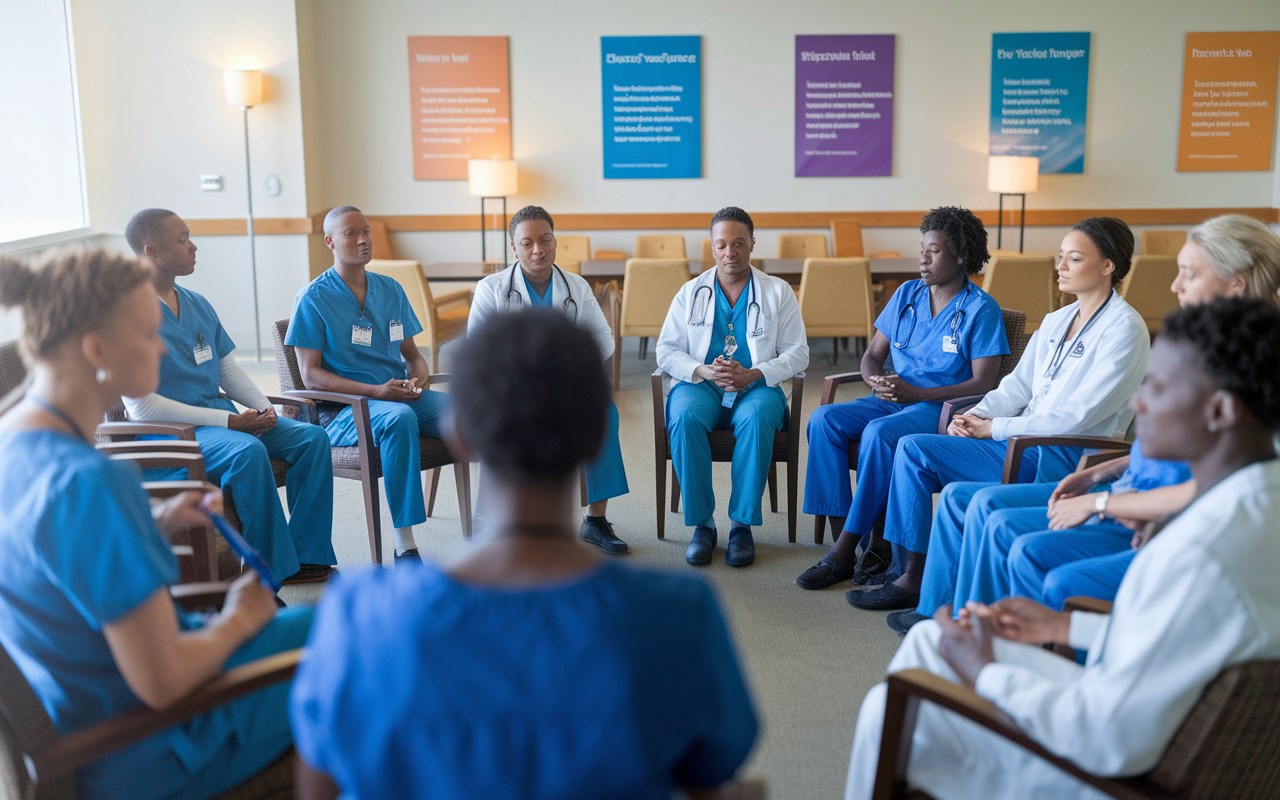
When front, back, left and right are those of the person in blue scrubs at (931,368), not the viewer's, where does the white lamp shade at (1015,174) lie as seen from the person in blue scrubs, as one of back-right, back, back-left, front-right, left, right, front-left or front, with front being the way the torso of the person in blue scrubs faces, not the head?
back-right

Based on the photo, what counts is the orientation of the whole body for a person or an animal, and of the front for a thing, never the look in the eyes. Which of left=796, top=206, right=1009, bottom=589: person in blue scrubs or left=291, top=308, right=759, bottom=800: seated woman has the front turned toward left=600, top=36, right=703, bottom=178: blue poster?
the seated woman

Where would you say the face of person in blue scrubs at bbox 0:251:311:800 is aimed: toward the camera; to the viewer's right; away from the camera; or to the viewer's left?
to the viewer's right

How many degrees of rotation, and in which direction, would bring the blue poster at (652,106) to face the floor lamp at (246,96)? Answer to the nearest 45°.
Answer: approximately 90° to its right

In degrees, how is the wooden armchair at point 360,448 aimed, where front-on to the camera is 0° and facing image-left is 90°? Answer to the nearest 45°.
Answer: approximately 315°

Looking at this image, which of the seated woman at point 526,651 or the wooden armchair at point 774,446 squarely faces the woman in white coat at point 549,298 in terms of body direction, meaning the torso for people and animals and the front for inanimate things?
the seated woman

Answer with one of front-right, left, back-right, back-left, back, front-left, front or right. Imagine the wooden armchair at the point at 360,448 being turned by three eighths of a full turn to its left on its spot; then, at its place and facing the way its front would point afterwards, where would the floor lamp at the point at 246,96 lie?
front

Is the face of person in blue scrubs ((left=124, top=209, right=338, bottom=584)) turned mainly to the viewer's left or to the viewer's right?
to the viewer's right

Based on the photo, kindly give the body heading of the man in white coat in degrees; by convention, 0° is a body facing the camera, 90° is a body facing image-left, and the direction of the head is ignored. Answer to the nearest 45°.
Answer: approximately 0°

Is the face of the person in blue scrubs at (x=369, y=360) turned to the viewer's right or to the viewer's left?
to the viewer's right
